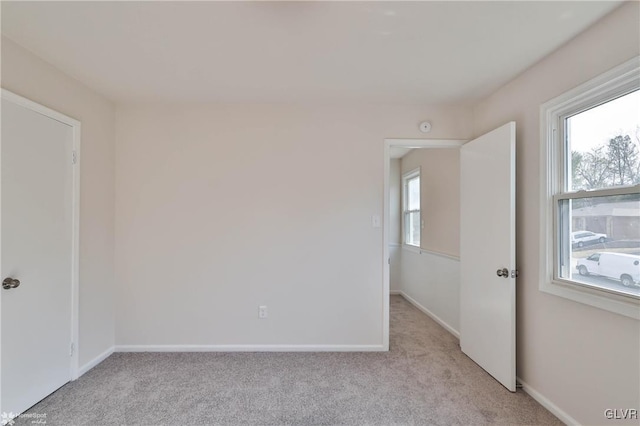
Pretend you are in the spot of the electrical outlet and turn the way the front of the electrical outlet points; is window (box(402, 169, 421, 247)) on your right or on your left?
on your left

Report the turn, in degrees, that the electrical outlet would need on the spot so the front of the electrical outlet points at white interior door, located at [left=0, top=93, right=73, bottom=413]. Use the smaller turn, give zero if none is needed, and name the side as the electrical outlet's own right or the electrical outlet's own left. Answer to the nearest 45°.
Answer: approximately 90° to the electrical outlet's own right

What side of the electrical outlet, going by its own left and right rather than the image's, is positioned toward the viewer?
front

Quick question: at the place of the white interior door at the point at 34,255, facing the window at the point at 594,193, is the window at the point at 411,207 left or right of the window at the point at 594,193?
left

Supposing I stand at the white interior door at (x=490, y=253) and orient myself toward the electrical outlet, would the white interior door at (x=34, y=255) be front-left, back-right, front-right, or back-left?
front-left

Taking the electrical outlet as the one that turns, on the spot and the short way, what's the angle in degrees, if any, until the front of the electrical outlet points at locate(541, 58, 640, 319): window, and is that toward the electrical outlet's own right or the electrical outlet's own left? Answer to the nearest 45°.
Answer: approximately 45° to the electrical outlet's own left

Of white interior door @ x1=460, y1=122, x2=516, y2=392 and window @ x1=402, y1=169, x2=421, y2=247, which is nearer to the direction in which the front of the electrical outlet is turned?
the white interior door

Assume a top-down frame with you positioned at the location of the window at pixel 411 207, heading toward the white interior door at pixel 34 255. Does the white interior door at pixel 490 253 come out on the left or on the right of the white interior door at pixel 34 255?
left

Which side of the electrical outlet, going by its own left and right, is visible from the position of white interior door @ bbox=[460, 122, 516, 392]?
left

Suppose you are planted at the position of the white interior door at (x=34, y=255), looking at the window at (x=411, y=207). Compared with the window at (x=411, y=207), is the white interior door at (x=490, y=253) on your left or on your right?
right

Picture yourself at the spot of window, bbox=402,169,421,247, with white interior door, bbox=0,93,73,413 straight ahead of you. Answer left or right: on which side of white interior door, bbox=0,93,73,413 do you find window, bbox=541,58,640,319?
left

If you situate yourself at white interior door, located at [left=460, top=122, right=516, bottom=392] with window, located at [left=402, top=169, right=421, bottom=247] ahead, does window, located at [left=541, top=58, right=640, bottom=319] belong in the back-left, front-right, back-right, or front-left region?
back-right

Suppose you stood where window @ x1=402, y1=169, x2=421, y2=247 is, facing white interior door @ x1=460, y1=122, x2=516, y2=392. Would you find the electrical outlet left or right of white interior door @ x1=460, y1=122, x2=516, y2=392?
right
